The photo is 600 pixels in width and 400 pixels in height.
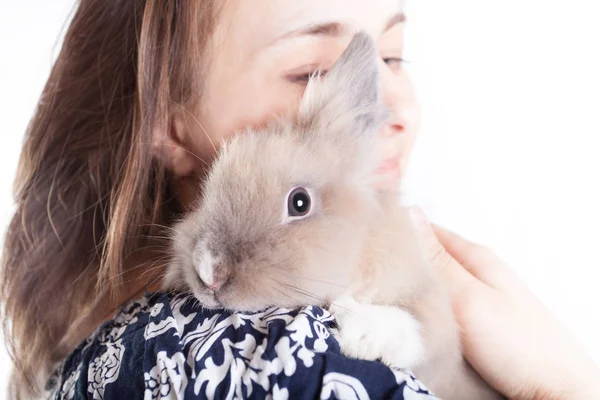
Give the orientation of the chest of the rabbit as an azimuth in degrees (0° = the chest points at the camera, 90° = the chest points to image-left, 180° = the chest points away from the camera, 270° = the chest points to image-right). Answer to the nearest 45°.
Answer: approximately 45°
